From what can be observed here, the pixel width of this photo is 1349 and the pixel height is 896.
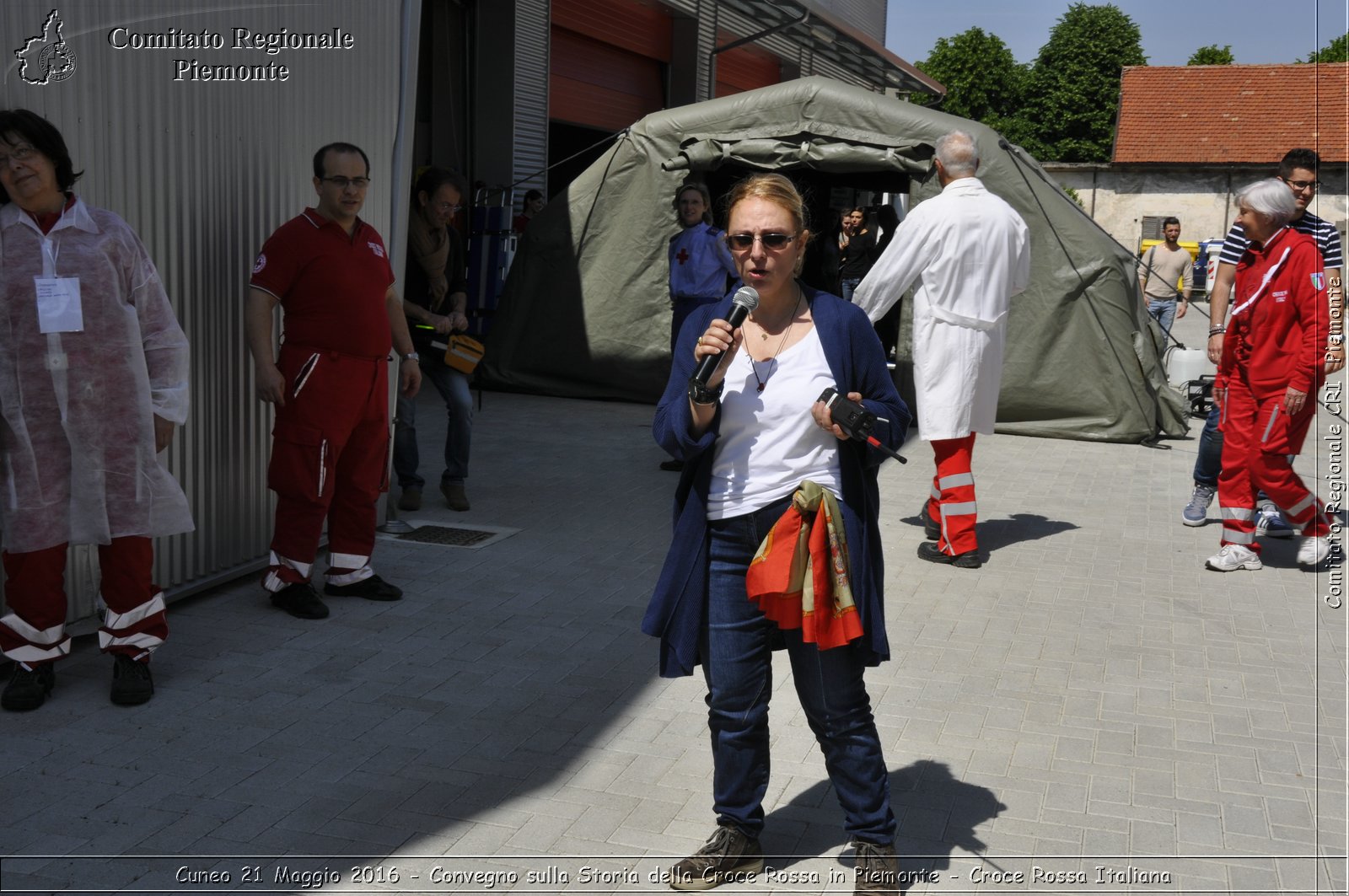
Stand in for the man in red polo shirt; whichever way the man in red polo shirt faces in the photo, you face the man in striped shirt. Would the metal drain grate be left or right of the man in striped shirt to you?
left

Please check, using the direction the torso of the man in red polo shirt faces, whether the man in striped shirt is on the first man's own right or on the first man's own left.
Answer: on the first man's own left

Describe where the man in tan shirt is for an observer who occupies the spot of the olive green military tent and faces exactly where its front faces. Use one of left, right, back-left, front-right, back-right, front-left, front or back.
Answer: back-left

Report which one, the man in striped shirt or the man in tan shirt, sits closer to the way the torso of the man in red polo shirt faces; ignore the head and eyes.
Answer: the man in striped shirt

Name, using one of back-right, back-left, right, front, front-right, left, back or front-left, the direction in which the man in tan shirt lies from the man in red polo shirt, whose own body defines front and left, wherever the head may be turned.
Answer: left

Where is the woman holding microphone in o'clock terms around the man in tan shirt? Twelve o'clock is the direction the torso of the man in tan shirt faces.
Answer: The woman holding microphone is roughly at 12 o'clock from the man in tan shirt.

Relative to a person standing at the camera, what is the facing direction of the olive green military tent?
facing the viewer

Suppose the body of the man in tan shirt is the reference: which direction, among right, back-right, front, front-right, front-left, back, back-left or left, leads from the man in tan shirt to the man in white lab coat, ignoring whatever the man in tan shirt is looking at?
front

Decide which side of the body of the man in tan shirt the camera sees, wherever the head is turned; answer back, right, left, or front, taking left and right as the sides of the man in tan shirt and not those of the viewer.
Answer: front

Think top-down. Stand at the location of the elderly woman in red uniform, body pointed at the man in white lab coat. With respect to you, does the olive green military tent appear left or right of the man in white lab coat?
right

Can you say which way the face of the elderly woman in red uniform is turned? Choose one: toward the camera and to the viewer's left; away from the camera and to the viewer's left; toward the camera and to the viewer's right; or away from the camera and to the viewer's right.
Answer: toward the camera and to the viewer's left

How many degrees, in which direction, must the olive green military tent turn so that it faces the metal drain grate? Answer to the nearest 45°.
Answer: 0° — it already faces it

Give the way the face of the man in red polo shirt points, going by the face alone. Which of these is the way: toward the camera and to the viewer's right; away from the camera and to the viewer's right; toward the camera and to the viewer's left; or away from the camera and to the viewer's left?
toward the camera and to the viewer's right

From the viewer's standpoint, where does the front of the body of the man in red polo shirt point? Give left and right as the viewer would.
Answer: facing the viewer and to the right of the viewer
